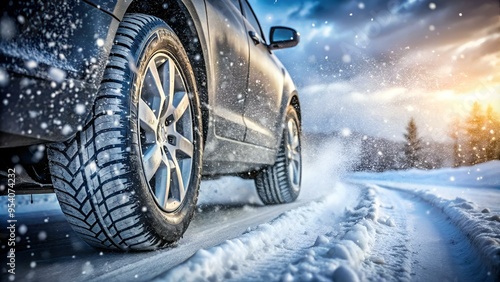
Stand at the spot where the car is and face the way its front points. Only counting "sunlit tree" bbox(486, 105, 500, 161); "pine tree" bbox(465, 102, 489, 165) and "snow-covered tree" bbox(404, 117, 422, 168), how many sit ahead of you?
3

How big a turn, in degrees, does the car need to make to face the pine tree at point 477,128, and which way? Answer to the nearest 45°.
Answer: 0° — it already faces it

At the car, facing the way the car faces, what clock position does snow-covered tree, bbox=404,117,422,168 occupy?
The snow-covered tree is roughly at 12 o'clock from the car.

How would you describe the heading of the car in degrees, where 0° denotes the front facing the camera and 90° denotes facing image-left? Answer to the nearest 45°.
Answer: approximately 225°
